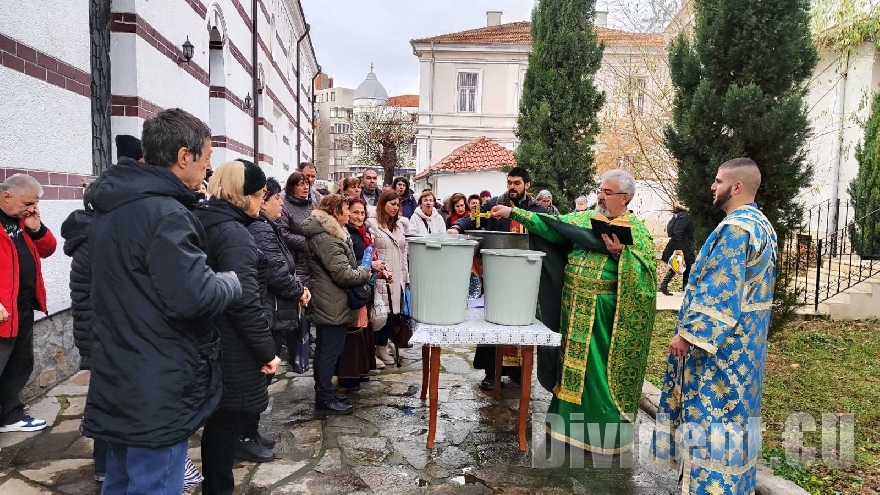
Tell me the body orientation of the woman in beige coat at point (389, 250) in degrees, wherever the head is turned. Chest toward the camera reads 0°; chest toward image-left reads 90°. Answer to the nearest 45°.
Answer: approximately 315°

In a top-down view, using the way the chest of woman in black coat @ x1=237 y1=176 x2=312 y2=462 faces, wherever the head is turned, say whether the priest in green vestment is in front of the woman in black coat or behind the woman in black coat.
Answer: in front

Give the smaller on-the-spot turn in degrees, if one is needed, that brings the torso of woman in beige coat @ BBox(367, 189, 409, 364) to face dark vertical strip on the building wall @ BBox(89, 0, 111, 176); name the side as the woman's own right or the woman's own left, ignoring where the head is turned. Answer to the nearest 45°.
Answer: approximately 135° to the woman's own right

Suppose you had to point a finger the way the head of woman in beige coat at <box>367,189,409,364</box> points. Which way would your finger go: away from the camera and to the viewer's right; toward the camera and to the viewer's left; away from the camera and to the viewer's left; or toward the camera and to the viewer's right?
toward the camera and to the viewer's right

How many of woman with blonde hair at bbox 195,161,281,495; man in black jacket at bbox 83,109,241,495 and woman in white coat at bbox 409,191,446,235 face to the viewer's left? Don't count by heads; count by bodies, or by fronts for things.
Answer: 0

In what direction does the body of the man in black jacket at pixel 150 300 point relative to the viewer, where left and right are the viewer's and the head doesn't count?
facing away from the viewer and to the right of the viewer

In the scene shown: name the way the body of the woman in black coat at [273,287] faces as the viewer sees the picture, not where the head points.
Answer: to the viewer's right

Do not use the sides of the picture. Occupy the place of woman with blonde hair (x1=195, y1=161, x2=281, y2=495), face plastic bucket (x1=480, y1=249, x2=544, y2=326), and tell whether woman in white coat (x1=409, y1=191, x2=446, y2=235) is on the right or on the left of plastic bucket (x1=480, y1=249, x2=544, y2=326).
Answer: left

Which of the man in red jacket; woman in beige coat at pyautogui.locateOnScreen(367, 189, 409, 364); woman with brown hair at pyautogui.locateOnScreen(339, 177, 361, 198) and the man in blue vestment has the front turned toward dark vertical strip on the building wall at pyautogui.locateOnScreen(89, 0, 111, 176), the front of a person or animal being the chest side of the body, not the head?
the man in blue vestment

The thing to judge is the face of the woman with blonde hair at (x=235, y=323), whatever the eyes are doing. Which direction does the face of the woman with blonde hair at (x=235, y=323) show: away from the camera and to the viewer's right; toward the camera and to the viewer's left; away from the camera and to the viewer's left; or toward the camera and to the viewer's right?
away from the camera and to the viewer's right

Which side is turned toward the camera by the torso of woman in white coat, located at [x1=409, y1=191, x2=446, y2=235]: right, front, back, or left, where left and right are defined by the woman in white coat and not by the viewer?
front

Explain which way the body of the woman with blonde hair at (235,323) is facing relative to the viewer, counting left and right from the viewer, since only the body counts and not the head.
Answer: facing to the right of the viewer

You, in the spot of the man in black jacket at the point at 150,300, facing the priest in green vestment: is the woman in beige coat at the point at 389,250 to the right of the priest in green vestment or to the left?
left

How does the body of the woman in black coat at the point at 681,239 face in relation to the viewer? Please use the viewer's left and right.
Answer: facing to the left of the viewer

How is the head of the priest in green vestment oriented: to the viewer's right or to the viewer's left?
to the viewer's left
